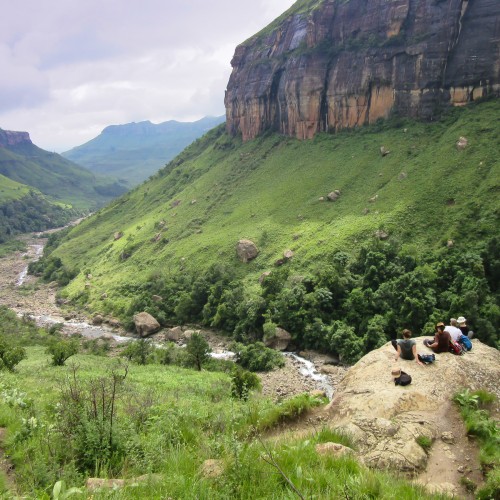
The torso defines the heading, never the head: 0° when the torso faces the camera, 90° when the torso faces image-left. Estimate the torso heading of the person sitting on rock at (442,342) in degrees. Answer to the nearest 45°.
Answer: approximately 135°

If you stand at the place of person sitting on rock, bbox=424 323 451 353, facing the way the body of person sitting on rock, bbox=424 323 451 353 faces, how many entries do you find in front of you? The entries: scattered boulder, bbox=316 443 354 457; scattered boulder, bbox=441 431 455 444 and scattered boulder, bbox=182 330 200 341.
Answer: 1

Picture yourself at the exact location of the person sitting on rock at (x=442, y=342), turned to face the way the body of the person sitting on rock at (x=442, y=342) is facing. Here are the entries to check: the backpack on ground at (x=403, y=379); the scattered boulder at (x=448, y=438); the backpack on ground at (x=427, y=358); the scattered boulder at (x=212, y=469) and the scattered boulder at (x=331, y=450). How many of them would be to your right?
0

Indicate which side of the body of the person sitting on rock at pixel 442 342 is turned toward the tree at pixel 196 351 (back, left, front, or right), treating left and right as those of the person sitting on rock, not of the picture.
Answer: front

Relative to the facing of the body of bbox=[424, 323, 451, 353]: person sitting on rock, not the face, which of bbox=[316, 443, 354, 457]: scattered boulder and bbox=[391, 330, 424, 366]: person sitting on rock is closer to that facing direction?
the person sitting on rock

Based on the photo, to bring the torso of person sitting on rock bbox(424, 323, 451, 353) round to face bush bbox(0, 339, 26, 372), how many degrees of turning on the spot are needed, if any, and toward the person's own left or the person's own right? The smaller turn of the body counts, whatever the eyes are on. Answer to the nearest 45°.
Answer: approximately 45° to the person's own left

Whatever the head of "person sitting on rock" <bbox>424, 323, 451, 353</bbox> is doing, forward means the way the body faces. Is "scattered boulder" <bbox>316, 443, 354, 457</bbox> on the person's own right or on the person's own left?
on the person's own left

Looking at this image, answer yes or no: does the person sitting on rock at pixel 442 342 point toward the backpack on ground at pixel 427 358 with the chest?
no

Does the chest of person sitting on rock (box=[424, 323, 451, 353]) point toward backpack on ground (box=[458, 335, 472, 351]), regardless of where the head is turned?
no

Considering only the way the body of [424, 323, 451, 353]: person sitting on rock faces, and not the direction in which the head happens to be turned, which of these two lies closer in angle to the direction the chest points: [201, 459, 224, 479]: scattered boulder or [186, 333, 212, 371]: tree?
the tree

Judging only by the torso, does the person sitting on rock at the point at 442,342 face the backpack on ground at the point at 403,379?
no

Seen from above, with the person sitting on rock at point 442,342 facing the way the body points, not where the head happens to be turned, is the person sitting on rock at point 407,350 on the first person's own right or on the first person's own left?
on the first person's own left
